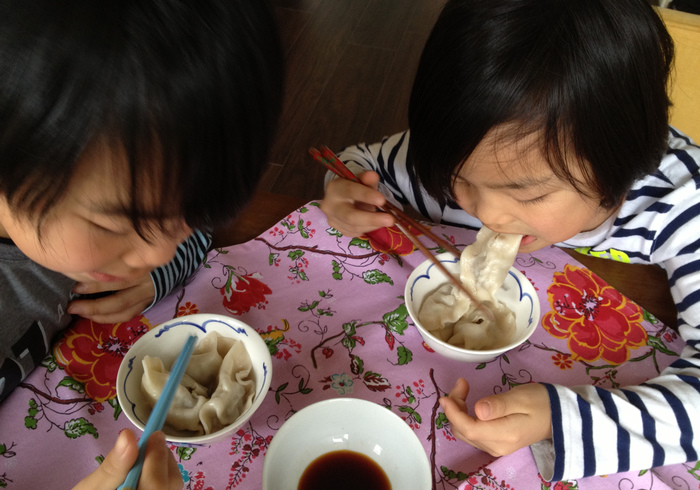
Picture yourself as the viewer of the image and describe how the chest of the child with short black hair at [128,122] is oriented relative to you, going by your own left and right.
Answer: facing the viewer and to the right of the viewer

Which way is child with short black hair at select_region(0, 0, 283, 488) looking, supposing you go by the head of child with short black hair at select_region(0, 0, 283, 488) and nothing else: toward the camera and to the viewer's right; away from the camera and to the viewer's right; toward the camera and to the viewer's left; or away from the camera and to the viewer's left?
toward the camera and to the viewer's right

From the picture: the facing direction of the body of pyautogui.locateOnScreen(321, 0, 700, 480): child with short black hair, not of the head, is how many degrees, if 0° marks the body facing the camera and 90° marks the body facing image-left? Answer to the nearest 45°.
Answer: approximately 45°

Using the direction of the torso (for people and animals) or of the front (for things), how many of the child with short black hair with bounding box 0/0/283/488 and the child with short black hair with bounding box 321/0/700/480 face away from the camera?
0

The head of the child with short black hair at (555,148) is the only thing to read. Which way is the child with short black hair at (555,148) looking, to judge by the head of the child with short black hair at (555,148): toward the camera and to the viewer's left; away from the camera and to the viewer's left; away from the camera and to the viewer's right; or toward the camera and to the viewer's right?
toward the camera and to the viewer's left
